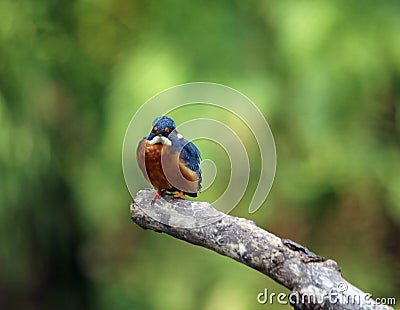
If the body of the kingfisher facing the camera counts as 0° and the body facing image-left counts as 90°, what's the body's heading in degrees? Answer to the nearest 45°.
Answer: approximately 45°
